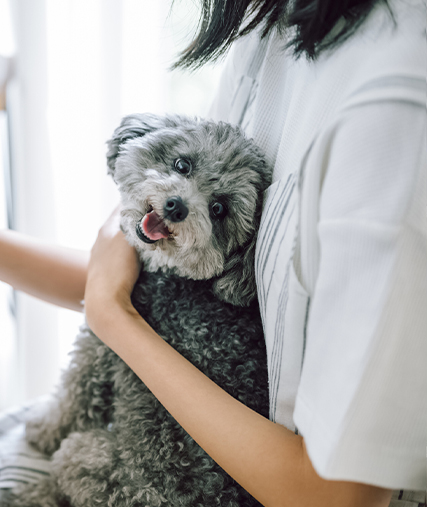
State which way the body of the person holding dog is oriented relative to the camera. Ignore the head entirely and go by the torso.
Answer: to the viewer's left

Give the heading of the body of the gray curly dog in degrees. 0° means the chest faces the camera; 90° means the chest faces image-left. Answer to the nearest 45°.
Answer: approximately 45°
